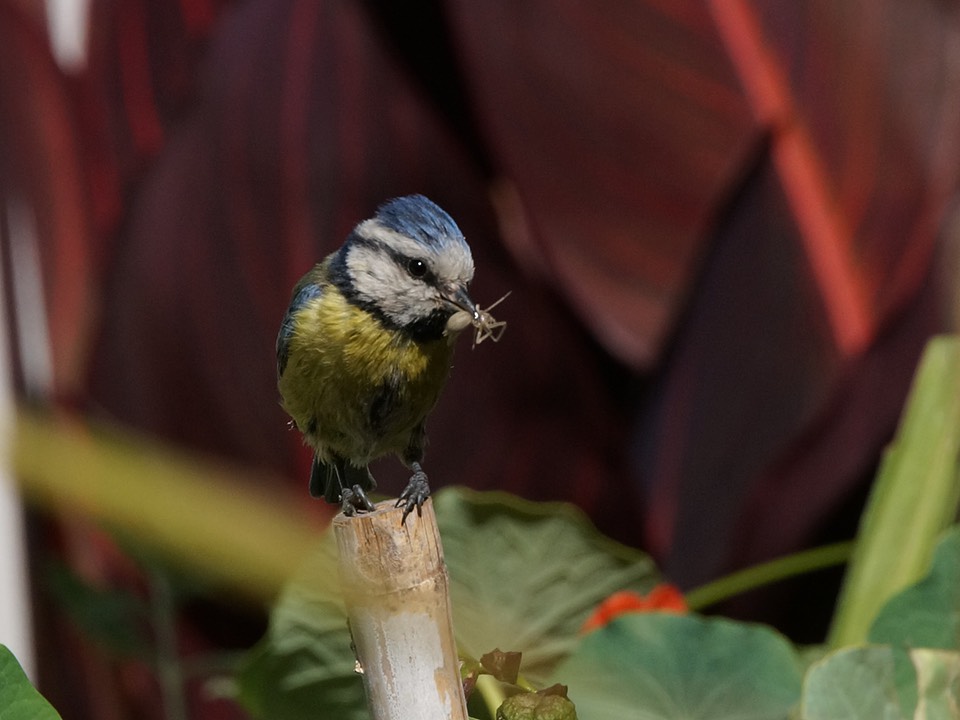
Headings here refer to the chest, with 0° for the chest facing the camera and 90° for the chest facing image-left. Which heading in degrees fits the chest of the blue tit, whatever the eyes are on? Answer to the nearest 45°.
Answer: approximately 315°
